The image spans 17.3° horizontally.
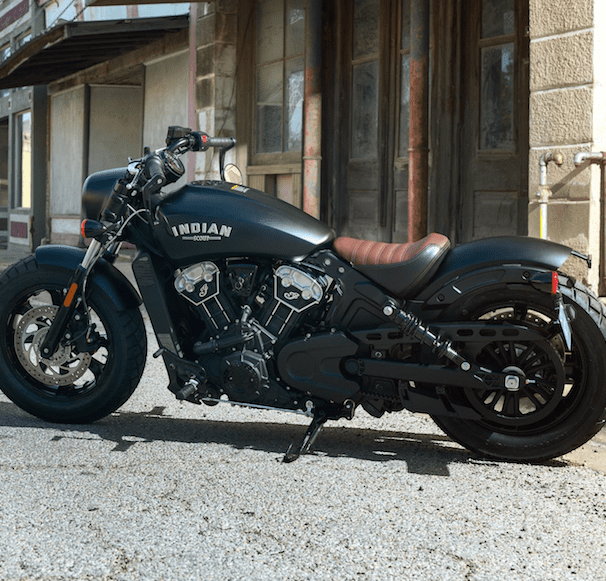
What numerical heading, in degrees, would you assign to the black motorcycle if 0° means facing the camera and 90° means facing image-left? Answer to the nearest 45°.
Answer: approximately 90°
